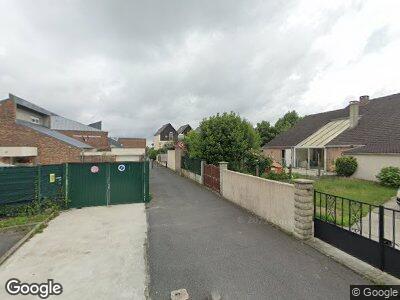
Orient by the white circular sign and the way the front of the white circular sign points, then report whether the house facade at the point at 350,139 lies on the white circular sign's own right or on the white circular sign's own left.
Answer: on the white circular sign's own left

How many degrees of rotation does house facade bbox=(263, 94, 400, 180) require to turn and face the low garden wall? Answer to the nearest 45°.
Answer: approximately 45° to its left

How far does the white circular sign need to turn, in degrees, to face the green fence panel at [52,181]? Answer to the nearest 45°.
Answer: approximately 90° to its right

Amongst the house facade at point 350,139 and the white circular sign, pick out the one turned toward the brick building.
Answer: the house facade

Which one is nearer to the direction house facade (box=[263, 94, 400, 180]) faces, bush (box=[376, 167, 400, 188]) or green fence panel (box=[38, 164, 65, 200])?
the green fence panel

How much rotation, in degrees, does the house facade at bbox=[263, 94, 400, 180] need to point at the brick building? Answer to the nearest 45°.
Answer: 0° — it already faces it

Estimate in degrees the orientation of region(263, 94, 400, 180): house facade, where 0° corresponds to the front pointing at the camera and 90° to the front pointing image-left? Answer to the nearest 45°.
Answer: approximately 45°

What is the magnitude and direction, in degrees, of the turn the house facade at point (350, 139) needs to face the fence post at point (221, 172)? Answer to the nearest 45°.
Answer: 0° — it already faces it

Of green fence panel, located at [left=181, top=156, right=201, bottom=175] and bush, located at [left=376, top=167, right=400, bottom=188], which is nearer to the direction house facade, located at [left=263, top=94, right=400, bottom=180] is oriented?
the green fence panel
